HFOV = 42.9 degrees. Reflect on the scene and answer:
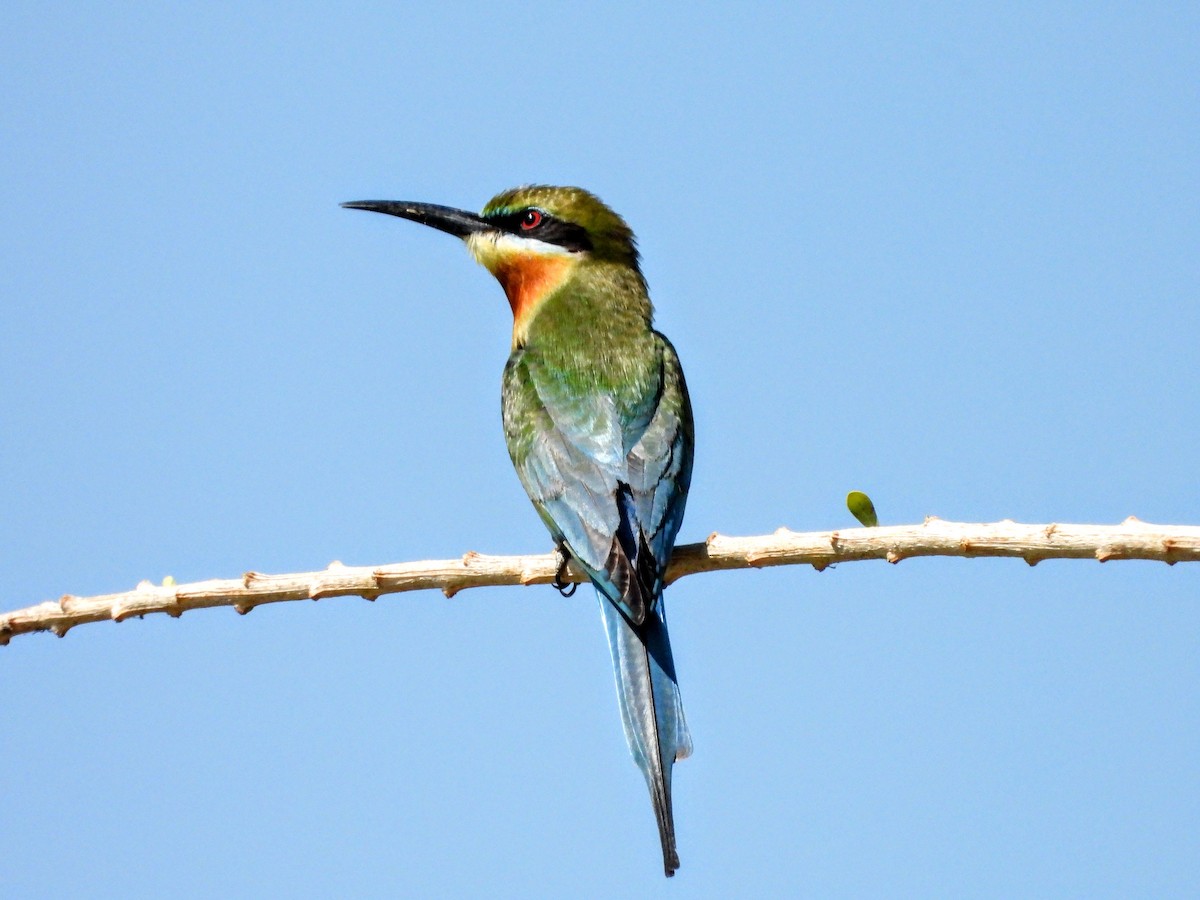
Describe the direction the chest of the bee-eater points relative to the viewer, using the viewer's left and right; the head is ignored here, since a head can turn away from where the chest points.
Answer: facing away from the viewer and to the left of the viewer
